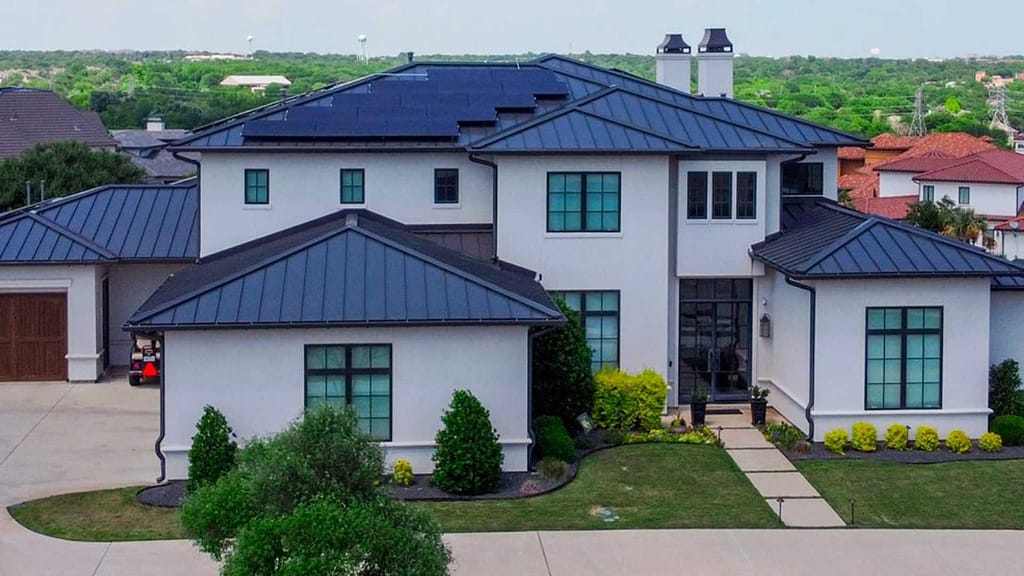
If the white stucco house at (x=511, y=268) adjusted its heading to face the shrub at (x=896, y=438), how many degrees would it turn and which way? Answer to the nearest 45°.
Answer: approximately 90° to its left

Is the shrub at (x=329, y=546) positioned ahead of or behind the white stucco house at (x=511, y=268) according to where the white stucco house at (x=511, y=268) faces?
ahead

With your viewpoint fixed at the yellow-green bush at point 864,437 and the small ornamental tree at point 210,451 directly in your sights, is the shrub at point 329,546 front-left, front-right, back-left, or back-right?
front-left

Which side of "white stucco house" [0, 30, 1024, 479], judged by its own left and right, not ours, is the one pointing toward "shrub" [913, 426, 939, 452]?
left

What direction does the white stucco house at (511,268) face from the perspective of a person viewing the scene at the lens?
facing the viewer

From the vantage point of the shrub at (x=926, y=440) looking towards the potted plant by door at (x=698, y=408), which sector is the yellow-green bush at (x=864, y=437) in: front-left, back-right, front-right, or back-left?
front-left

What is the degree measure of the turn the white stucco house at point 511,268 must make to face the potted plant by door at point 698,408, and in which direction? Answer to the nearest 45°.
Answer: approximately 90° to its left
